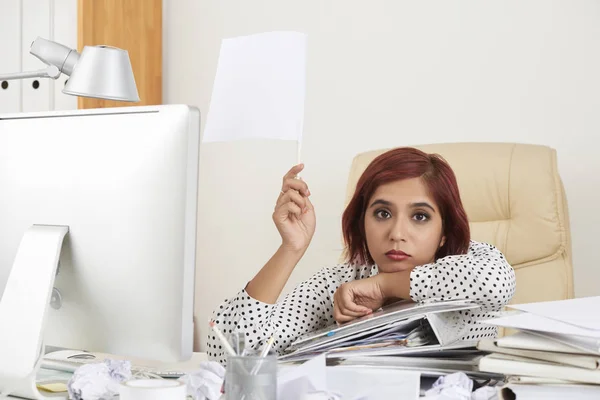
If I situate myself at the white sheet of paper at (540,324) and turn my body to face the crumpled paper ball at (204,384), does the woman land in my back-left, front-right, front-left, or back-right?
front-right

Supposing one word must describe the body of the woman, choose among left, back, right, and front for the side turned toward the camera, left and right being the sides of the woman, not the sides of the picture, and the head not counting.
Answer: front

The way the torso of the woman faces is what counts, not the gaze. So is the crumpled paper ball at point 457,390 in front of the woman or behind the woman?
in front

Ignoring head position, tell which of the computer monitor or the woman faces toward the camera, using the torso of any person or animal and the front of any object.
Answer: the woman

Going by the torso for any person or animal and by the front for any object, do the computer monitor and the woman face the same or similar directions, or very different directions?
very different directions

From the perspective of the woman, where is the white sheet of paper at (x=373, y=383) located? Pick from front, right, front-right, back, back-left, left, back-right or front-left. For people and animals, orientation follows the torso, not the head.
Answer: front

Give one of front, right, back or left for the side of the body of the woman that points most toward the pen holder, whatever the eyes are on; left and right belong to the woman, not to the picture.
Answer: front

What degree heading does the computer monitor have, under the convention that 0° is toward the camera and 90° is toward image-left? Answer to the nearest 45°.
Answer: approximately 225°

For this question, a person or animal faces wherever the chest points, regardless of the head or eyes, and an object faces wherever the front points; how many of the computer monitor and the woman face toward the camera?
1

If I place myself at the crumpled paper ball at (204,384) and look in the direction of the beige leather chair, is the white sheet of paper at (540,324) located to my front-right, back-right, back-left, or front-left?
front-right

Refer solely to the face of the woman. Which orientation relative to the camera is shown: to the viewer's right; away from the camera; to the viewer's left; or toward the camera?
toward the camera
